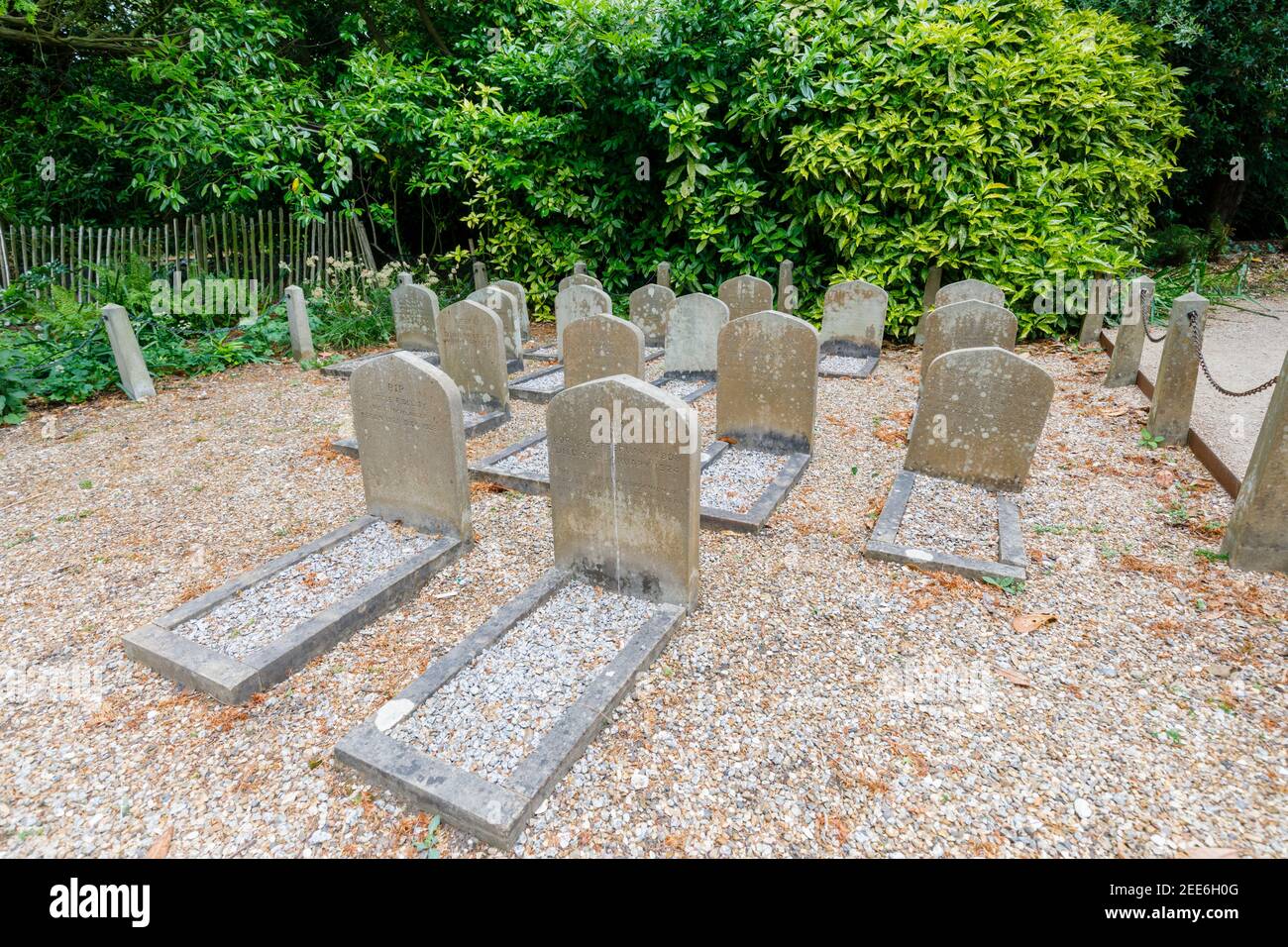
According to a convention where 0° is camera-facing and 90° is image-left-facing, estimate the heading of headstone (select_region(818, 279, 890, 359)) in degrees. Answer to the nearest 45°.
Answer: approximately 0°

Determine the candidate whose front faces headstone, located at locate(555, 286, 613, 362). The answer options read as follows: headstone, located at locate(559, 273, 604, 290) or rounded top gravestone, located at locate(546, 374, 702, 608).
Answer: headstone, located at locate(559, 273, 604, 290)

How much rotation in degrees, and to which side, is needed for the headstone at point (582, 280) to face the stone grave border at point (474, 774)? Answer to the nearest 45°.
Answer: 0° — it already faces it

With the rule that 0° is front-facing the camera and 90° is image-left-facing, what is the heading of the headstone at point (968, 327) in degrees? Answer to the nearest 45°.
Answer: approximately 0°

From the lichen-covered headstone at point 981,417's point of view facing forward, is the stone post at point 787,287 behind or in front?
behind

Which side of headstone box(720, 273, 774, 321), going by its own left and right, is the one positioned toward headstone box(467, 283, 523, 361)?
right

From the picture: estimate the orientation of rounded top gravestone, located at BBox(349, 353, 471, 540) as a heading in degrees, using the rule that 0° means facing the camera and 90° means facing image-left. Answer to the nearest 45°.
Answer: approximately 45°

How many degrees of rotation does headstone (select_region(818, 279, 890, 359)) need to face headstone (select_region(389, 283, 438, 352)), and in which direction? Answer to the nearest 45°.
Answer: approximately 90° to its right

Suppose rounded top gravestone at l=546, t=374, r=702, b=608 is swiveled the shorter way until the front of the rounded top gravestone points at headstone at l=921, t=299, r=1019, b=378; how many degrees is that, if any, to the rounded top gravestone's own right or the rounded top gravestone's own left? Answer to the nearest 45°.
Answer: approximately 180°
